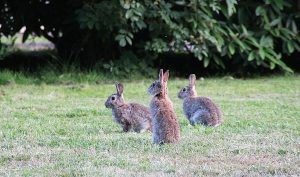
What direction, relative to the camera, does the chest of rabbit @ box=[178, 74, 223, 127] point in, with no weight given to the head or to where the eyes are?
to the viewer's left

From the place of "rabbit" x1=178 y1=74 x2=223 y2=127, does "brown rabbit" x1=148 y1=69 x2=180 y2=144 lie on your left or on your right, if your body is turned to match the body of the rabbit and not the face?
on your left

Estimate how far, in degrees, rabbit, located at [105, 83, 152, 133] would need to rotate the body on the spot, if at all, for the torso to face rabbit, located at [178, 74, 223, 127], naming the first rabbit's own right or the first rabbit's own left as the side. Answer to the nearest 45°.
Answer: approximately 180°

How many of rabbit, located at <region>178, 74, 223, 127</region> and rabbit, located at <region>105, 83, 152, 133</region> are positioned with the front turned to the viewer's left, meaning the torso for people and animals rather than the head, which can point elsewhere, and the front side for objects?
2

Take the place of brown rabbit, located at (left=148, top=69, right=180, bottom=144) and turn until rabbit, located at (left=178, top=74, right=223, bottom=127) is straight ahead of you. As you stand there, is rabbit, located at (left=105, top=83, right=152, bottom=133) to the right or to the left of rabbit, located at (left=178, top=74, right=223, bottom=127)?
left

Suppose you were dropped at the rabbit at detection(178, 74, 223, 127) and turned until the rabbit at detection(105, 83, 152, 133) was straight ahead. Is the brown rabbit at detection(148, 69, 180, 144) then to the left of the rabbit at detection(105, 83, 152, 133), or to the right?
left

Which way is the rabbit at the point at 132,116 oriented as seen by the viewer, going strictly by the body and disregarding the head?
to the viewer's left

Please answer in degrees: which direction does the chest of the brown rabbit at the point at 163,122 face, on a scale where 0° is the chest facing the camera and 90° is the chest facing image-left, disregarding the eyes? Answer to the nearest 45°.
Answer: approximately 135°

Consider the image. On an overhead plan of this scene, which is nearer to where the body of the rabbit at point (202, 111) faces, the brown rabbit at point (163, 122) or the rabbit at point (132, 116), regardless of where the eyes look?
the rabbit
